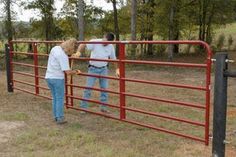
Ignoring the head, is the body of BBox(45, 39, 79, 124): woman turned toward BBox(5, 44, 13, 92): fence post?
no

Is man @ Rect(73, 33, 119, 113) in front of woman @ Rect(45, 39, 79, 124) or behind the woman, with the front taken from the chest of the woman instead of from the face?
in front

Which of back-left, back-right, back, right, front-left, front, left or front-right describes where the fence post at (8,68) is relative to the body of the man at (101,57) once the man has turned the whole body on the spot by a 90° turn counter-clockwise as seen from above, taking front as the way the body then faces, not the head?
back-left

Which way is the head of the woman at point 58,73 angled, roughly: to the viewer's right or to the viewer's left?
to the viewer's right

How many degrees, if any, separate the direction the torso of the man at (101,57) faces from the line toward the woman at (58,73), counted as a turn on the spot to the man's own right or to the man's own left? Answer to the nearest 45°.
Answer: approximately 45° to the man's own right

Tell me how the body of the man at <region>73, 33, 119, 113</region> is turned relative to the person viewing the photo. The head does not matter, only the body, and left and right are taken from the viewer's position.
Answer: facing the viewer

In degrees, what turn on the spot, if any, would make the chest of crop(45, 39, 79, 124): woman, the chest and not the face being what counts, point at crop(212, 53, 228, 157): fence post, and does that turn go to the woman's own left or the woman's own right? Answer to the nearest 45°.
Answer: approximately 45° to the woman's own right

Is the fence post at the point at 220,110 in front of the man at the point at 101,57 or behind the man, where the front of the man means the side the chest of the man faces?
in front
